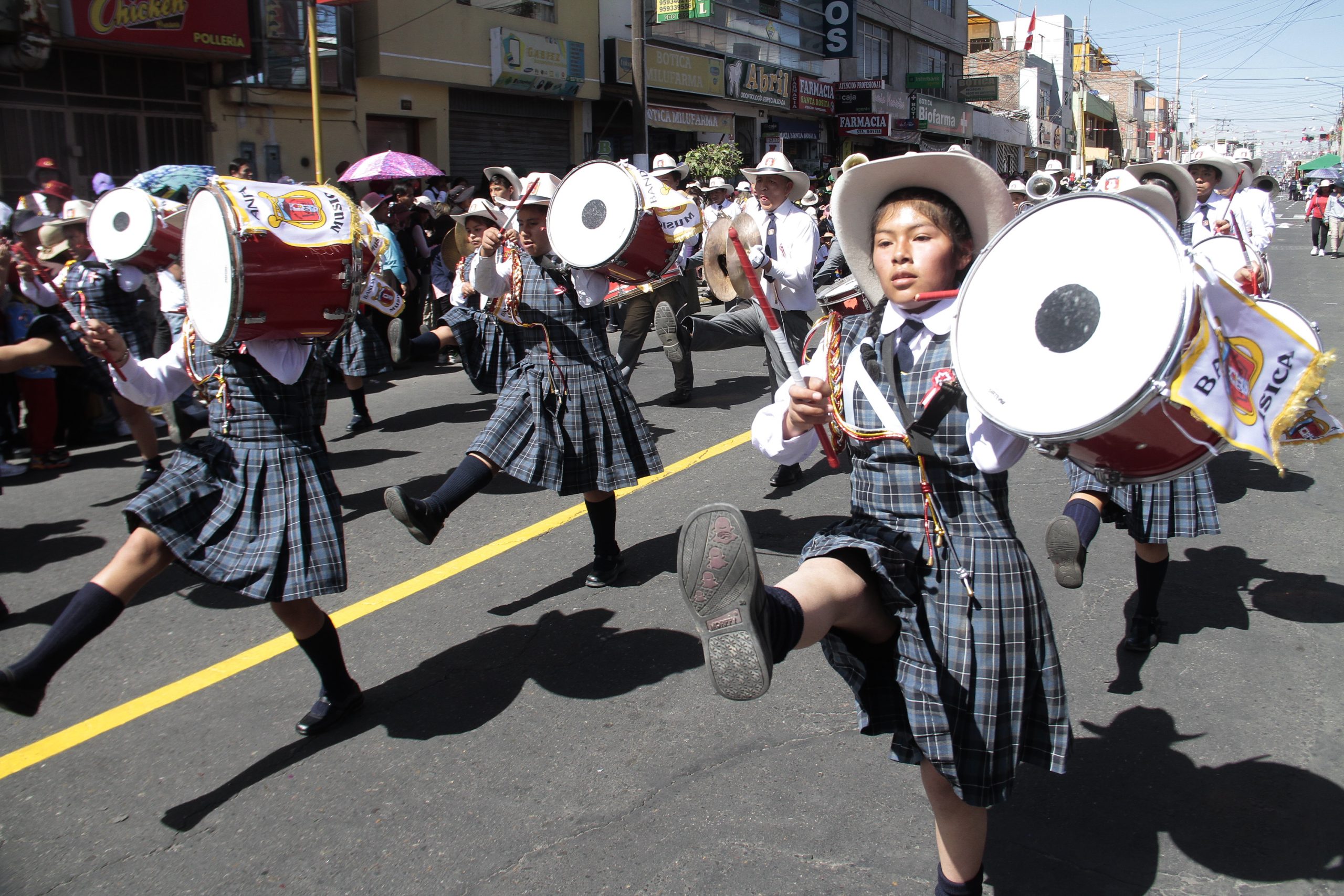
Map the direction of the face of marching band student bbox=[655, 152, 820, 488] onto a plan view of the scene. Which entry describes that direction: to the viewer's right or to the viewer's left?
to the viewer's left

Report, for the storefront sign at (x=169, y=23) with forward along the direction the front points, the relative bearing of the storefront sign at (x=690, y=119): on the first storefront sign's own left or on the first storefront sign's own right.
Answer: on the first storefront sign's own left

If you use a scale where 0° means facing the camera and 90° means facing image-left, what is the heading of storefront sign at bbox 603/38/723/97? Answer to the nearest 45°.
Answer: approximately 315°

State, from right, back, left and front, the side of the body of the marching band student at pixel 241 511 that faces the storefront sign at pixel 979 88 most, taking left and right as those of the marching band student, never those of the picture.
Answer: back

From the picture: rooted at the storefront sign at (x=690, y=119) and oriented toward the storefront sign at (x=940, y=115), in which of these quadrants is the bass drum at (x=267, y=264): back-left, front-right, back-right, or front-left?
back-right

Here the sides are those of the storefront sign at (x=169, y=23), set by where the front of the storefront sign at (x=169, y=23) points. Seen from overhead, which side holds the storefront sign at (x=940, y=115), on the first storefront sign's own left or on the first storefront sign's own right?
on the first storefront sign's own left

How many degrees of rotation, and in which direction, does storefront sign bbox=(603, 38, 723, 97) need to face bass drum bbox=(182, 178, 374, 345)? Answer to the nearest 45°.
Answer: approximately 45° to its right

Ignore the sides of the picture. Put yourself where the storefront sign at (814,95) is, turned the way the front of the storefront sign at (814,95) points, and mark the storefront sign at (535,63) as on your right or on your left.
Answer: on your right

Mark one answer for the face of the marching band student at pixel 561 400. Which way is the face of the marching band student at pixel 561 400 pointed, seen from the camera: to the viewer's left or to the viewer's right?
to the viewer's left

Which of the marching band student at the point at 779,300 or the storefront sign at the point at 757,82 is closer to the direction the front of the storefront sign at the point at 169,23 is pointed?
the marching band student

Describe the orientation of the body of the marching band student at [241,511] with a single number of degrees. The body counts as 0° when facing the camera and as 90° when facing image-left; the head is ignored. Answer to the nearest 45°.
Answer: approximately 45°
